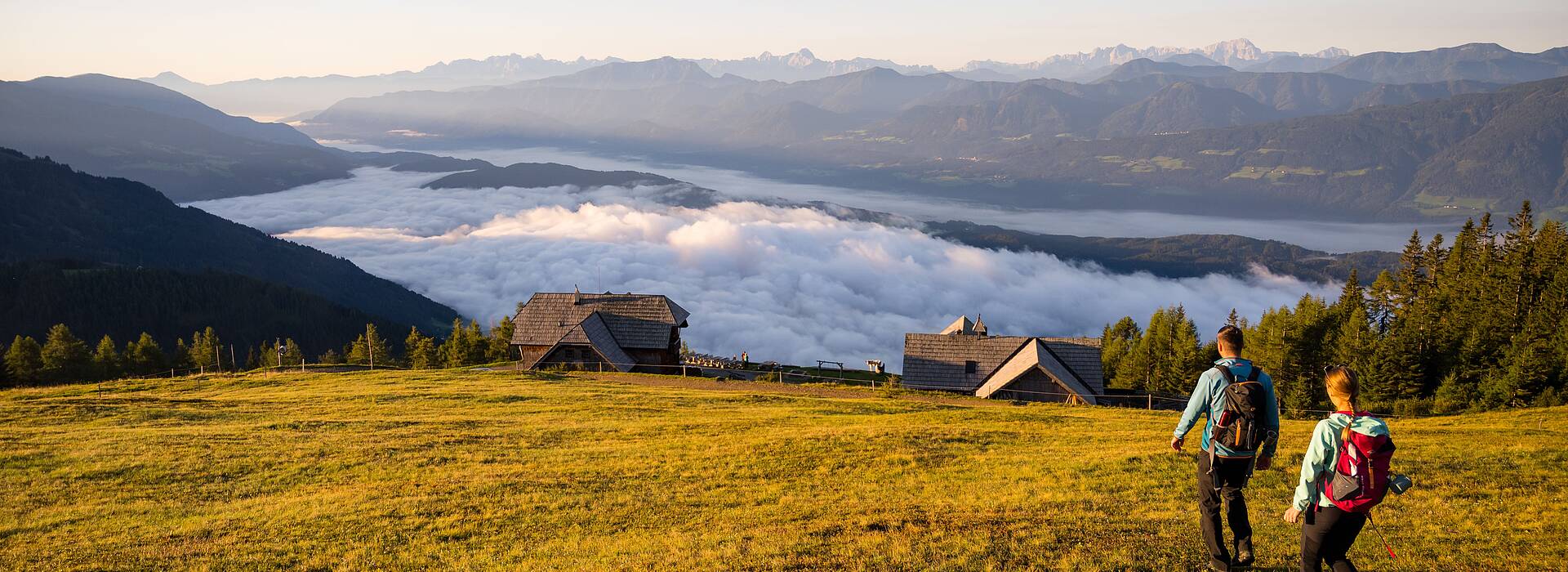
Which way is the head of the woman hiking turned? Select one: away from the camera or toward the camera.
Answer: away from the camera

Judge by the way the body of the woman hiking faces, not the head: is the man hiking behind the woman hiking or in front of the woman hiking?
in front

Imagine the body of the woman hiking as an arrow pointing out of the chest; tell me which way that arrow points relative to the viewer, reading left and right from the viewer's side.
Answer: facing away from the viewer and to the left of the viewer
